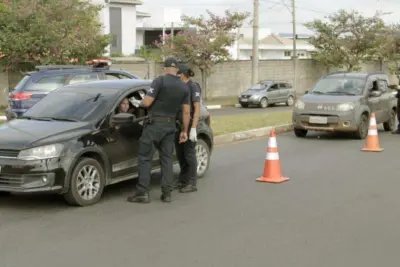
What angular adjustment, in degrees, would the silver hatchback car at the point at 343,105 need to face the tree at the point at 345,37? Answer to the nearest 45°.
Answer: approximately 135° to its right

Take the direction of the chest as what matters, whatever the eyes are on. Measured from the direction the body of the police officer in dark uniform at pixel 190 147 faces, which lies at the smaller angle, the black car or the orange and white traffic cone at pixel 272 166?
the black car

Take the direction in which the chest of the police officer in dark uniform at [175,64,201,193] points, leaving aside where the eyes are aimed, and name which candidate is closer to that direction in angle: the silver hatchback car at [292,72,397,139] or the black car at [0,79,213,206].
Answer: the black car

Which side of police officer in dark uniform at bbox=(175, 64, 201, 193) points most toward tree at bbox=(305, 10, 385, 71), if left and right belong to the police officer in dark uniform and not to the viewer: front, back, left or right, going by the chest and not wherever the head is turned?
right

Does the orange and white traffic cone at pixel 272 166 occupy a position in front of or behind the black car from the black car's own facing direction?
behind

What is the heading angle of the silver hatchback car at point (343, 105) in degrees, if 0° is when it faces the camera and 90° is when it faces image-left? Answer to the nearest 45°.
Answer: approximately 45°

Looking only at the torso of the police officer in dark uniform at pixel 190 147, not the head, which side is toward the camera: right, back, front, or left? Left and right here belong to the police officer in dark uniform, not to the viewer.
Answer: left

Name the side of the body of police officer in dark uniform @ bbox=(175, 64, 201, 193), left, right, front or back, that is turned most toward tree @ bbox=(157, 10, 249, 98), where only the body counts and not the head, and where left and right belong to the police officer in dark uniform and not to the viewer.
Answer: right

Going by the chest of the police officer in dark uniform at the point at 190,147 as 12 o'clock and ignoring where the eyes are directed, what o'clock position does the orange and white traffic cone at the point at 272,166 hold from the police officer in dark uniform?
The orange and white traffic cone is roughly at 5 o'clock from the police officer in dark uniform.
